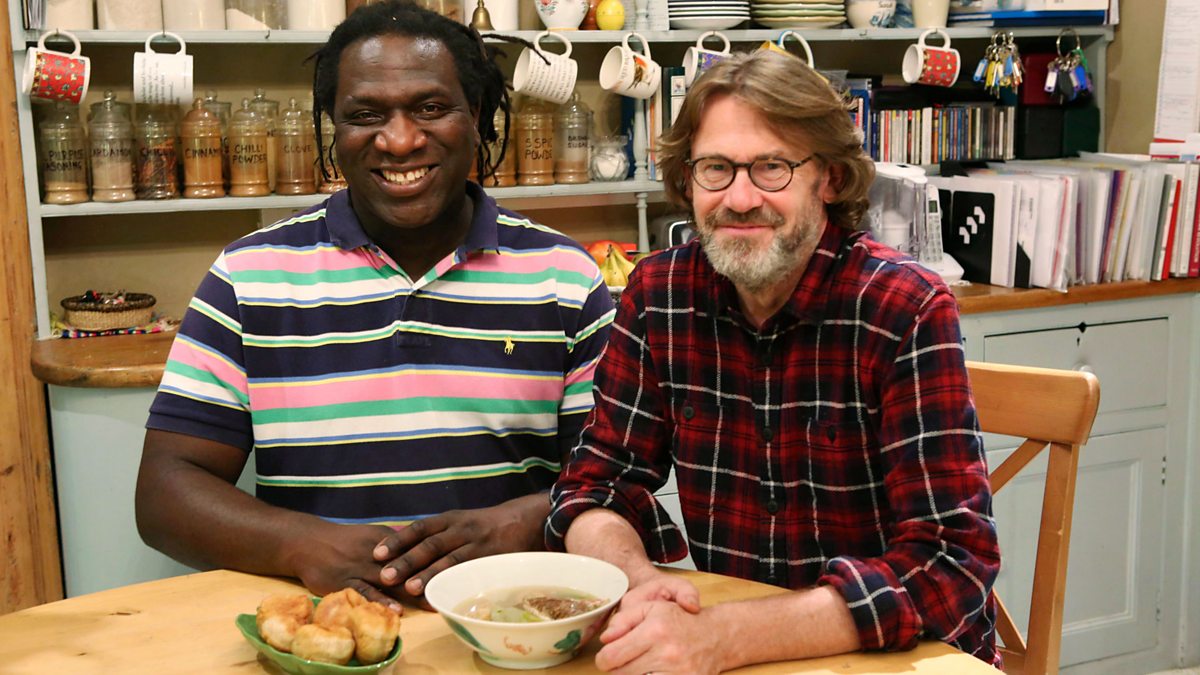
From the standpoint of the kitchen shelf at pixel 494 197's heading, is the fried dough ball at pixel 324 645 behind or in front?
in front

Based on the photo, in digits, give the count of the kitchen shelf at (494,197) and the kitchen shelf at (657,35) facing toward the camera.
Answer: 2

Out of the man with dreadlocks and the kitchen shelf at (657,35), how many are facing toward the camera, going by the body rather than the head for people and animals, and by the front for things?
2

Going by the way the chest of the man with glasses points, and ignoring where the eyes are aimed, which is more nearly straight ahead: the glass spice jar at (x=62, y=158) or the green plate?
the green plate

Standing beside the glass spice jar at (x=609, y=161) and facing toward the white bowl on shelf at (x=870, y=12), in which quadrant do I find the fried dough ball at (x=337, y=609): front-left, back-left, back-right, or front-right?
back-right

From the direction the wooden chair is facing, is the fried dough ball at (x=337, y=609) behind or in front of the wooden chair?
in front

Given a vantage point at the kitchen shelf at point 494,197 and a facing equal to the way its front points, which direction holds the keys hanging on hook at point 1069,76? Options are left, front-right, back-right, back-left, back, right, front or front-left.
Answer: left

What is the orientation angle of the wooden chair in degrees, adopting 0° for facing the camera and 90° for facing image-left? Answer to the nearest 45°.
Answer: approximately 45°

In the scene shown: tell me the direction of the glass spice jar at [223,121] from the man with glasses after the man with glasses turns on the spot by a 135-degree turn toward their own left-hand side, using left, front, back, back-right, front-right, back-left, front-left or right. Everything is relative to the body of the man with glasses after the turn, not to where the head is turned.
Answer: back-left
